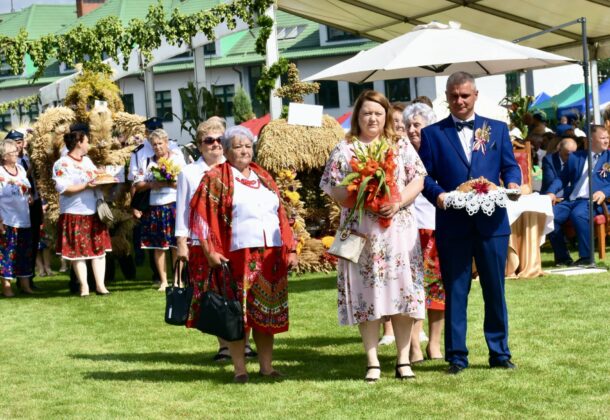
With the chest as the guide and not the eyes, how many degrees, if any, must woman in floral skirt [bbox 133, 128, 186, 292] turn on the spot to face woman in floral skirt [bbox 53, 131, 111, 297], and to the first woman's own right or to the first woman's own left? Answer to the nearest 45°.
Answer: approximately 90° to the first woman's own right

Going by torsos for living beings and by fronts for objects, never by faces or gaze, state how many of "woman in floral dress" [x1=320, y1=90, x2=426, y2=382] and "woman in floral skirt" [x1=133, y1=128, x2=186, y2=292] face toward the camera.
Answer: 2

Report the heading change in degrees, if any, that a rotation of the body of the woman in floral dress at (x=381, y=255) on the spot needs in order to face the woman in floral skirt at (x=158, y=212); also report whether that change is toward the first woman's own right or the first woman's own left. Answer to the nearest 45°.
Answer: approximately 135° to the first woman's own right

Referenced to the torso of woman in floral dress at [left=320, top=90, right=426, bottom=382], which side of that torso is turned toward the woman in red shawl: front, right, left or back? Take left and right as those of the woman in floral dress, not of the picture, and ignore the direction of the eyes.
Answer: right

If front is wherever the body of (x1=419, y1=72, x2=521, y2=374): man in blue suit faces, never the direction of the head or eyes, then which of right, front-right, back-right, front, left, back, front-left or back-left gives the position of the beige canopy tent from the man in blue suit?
back

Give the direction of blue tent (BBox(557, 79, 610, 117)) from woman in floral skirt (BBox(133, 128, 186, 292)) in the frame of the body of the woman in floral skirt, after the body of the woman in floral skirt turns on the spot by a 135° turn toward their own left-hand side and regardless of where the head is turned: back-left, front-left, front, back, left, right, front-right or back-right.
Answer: front

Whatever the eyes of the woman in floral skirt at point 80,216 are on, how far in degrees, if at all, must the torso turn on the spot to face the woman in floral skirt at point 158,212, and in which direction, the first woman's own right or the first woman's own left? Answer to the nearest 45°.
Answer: approximately 45° to the first woman's own left

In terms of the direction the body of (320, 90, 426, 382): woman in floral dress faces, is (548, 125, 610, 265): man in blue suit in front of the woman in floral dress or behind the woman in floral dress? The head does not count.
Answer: behind
